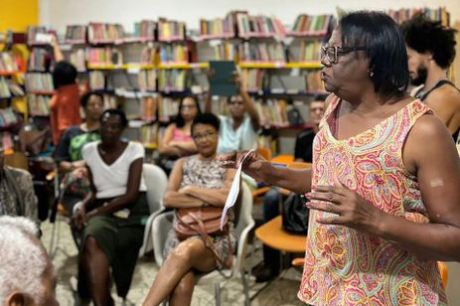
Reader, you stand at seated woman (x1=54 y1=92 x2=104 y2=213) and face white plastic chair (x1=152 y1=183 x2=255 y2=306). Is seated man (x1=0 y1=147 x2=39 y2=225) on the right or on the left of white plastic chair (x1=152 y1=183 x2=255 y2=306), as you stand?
right

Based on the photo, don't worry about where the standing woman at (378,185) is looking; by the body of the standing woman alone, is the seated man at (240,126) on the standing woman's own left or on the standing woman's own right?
on the standing woman's own right

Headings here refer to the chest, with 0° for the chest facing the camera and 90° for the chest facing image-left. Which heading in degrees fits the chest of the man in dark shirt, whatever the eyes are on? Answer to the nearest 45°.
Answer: approximately 45°

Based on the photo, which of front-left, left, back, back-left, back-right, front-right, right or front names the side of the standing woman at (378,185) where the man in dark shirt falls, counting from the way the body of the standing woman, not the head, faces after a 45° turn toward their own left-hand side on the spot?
back

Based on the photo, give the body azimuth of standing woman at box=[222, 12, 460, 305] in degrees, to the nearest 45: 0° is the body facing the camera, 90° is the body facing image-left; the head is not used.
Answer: approximately 45°

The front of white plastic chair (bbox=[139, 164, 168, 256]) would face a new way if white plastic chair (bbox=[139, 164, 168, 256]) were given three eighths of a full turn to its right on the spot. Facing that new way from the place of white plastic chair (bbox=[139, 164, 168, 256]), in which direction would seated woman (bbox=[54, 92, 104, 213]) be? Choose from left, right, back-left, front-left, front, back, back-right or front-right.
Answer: front-left
